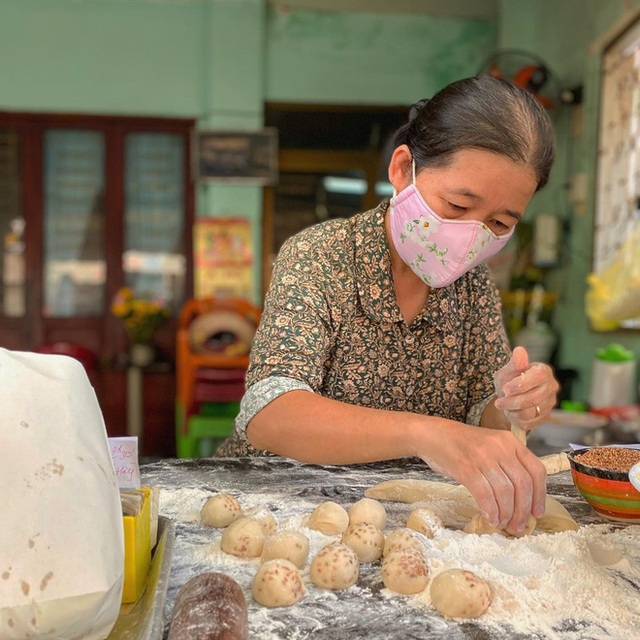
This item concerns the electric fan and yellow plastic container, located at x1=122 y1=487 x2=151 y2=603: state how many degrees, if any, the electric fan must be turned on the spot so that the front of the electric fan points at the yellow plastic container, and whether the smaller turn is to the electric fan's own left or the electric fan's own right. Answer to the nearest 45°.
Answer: approximately 45° to the electric fan's own left

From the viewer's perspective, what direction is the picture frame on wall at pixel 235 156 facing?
toward the camera

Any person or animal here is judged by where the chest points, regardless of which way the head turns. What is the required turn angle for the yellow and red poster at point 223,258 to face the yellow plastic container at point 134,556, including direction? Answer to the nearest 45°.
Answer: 0° — it already faces it

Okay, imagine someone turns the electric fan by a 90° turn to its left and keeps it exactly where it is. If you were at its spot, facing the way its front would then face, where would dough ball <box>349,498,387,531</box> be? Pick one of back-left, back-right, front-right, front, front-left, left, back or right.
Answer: front-right

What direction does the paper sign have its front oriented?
toward the camera

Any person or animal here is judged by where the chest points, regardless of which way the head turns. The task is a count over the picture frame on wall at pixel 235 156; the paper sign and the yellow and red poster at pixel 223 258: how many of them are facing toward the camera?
3

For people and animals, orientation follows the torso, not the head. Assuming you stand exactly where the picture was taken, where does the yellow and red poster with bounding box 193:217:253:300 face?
facing the viewer

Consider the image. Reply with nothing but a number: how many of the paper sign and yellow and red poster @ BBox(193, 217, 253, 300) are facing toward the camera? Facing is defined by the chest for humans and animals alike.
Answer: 2

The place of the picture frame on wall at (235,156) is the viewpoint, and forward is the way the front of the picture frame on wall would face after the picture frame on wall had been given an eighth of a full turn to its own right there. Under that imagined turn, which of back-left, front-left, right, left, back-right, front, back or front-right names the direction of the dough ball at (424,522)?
front-left

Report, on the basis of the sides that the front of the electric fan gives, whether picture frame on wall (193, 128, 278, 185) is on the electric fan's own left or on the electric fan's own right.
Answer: on the electric fan's own right

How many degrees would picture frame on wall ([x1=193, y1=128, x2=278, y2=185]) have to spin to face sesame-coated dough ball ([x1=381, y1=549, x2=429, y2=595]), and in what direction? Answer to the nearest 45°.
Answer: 0° — it already faces it

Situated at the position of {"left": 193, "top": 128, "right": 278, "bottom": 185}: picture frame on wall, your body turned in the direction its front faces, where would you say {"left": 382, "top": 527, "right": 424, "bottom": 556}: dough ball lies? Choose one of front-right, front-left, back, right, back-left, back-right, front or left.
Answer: front

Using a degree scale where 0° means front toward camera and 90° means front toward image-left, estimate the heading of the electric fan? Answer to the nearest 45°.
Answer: approximately 45°

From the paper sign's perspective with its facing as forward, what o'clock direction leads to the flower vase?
The flower vase is roughly at 6 o'clock from the paper sign.

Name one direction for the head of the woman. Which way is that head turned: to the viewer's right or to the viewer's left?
to the viewer's right

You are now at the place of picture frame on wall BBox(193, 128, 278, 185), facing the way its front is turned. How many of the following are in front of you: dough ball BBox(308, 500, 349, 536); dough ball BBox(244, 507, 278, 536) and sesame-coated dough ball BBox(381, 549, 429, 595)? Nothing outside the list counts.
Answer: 3
